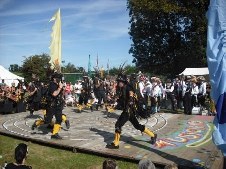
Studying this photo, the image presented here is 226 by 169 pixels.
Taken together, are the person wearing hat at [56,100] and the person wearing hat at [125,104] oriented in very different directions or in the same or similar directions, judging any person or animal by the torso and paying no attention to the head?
very different directions

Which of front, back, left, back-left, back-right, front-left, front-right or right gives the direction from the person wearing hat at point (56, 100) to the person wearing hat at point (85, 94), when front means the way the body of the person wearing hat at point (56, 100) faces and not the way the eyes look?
left

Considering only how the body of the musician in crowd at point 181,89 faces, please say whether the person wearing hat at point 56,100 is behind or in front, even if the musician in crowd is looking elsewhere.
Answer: in front

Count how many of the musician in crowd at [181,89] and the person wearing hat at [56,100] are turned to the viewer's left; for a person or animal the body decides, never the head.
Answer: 0

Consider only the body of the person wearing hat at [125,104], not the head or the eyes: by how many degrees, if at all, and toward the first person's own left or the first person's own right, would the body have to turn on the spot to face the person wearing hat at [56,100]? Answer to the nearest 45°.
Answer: approximately 45° to the first person's own right

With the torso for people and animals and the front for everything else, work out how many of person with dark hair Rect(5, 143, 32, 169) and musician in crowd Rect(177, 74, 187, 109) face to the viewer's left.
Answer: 0

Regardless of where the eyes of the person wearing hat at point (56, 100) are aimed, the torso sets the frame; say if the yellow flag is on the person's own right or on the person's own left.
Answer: on the person's own left

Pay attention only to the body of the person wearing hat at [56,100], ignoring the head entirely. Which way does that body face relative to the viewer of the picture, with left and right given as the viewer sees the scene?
facing to the right of the viewer

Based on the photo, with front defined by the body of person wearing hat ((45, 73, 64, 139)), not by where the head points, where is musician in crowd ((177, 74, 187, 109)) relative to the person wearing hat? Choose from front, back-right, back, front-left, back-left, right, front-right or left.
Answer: front-left

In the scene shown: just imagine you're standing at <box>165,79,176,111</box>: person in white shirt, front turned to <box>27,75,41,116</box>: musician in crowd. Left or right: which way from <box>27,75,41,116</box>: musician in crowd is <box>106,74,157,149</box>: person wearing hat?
left

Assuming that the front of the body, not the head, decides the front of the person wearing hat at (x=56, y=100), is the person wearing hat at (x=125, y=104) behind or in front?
in front

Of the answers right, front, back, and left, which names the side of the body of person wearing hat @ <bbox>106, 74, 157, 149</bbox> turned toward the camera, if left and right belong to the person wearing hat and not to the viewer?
left
